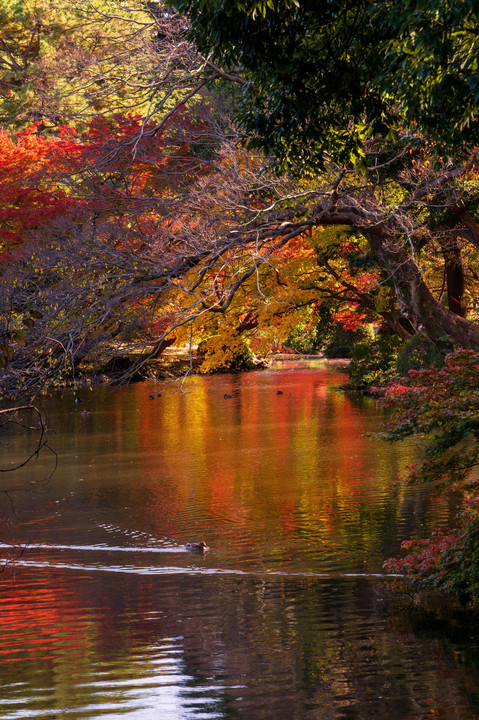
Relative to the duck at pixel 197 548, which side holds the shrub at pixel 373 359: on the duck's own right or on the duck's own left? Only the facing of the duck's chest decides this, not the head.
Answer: on the duck's own left

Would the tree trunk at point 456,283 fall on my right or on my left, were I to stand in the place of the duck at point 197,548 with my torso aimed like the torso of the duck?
on my left

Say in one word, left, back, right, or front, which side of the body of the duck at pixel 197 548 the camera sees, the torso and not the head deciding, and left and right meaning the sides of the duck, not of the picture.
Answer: right

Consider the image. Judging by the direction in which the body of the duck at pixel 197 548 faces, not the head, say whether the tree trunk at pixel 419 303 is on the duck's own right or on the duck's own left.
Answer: on the duck's own left
